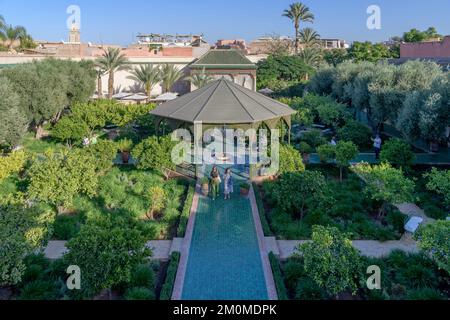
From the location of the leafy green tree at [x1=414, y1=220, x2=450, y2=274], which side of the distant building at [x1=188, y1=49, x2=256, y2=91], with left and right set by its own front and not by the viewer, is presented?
front

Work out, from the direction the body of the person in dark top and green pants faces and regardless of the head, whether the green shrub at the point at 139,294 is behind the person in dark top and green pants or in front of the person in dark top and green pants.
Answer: in front

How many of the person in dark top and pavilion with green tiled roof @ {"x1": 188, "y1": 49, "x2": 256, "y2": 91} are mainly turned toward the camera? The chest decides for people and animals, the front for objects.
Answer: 2

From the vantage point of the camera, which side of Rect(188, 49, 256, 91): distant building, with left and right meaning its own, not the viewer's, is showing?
front

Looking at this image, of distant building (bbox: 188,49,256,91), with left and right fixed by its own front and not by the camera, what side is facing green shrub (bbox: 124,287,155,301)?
front

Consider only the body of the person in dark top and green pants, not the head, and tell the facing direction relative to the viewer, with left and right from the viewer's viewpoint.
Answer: facing the viewer

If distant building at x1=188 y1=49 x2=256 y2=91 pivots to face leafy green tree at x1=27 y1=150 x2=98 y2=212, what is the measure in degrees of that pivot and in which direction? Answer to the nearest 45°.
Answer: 0° — it already faces it

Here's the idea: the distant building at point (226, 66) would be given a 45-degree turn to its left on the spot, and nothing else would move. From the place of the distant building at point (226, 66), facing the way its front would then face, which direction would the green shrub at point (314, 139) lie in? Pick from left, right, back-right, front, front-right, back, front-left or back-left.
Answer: front-right

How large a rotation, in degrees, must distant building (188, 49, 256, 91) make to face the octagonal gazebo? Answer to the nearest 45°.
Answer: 0° — it already faces it

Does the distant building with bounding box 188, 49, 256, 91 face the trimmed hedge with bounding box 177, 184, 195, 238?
yes
